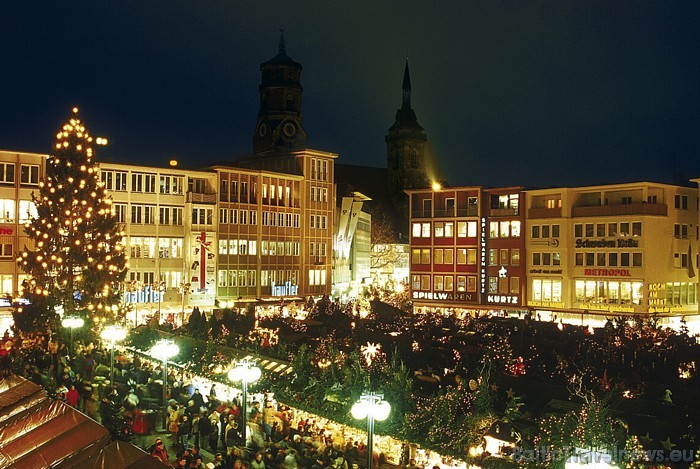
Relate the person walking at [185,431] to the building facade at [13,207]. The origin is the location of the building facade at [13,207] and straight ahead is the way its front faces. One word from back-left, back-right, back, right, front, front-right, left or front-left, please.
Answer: front

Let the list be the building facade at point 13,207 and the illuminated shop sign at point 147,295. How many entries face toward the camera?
2

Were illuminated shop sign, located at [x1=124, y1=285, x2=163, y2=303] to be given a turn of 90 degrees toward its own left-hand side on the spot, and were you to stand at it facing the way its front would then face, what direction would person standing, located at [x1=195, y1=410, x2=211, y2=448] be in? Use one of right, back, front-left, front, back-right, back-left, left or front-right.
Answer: right

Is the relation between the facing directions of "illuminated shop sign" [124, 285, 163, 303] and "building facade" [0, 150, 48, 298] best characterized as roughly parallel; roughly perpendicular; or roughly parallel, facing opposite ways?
roughly parallel

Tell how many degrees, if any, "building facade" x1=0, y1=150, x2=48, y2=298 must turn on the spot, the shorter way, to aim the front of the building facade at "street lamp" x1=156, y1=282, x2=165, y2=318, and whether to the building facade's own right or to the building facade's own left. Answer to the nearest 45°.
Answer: approximately 90° to the building facade's own left

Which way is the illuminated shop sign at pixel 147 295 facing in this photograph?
toward the camera

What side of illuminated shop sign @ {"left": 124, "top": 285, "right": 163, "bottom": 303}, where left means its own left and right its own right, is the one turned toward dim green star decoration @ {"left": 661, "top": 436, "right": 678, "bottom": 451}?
front

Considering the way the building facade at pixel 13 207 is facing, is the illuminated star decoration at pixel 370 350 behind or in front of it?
in front

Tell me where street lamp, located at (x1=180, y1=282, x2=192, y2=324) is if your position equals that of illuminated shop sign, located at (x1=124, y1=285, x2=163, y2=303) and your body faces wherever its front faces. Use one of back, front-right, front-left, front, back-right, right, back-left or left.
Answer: left

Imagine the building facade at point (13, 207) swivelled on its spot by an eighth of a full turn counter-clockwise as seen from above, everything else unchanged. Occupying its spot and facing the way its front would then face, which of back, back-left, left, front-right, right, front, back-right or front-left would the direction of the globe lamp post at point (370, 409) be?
front-right

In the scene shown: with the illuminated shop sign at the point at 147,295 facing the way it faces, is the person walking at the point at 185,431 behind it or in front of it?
in front
